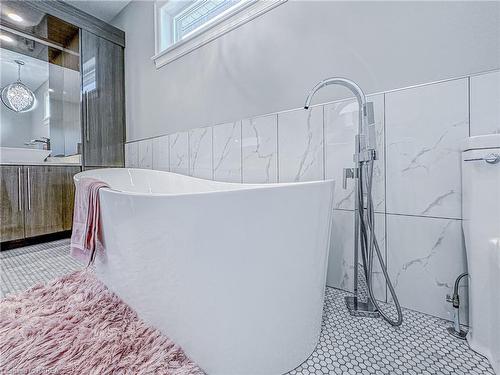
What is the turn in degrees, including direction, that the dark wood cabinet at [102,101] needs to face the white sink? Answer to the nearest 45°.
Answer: approximately 135° to its right

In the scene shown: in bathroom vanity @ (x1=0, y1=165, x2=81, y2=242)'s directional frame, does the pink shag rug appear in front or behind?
in front

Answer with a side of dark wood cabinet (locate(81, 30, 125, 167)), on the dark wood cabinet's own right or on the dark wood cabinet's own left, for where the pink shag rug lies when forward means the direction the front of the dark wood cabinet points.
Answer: on the dark wood cabinet's own right

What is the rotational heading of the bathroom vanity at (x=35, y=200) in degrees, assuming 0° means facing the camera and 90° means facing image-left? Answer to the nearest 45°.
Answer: approximately 315°

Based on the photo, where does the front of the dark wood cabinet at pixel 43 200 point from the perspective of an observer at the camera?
facing the viewer and to the right of the viewer

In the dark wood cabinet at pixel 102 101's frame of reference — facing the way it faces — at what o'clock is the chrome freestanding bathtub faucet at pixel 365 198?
The chrome freestanding bathtub faucet is roughly at 1 o'clock from the dark wood cabinet.

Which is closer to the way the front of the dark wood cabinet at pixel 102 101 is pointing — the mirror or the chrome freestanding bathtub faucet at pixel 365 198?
the chrome freestanding bathtub faucet

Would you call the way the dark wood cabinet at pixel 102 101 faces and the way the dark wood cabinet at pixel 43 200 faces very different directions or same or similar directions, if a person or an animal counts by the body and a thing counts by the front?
same or similar directions

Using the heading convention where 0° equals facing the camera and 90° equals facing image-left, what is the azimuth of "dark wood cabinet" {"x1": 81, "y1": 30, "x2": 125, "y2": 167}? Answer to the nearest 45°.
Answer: approximately 315°

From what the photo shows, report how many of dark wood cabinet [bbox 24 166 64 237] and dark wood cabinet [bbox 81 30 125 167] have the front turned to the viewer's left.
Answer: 0
